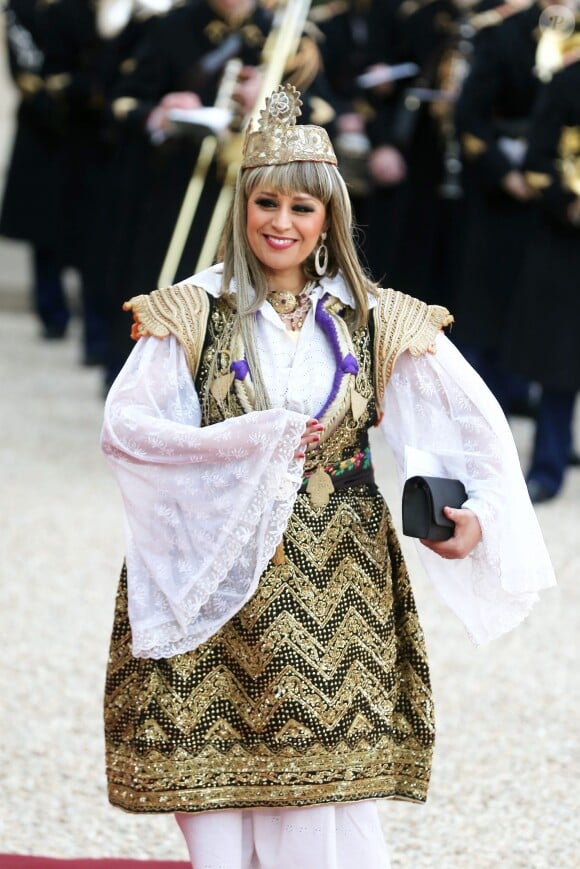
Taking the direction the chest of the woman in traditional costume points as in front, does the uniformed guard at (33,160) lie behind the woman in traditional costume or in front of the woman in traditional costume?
behind

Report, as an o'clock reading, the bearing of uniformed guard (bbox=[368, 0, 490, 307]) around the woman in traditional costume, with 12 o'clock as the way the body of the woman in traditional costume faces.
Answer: The uniformed guard is roughly at 6 o'clock from the woman in traditional costume.

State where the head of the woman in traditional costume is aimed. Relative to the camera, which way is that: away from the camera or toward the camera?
toward the camera

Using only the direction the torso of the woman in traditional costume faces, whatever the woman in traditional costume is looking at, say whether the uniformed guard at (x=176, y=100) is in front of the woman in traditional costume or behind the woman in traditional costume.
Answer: behind

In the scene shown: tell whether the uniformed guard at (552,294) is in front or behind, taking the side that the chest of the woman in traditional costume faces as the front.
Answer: behind

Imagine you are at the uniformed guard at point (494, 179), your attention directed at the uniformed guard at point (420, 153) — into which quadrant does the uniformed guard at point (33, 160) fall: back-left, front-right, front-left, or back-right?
front-left

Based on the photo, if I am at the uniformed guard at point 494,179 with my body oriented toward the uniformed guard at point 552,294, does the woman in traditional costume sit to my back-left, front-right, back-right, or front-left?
front-right

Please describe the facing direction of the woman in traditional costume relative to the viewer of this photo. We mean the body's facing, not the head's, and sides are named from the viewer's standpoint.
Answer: facing the viewer

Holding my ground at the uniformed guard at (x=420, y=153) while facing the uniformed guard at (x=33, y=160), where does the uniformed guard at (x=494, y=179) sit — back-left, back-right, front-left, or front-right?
back-left

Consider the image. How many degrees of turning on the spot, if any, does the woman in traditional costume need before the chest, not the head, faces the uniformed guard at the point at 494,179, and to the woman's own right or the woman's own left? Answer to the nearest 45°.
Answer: approximately 180°

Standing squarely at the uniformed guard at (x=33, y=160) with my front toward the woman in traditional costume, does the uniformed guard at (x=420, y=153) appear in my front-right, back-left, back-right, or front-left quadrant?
front-left

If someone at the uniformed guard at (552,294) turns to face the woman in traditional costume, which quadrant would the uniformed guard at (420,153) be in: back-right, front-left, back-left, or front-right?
back-right
